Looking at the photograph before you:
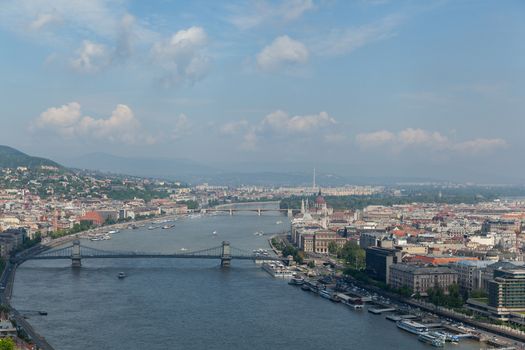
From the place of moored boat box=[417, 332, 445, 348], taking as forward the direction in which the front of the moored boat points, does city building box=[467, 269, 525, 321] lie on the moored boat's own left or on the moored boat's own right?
on the moored boat's own right

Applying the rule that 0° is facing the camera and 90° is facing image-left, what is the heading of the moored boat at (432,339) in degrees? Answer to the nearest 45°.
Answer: approximately 135°

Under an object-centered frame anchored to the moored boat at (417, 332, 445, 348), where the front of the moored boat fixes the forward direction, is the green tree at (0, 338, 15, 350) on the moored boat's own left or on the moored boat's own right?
on the moored boat's own left

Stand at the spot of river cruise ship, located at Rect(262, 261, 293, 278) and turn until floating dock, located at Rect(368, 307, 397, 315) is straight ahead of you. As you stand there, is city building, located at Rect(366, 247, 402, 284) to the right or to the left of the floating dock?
left

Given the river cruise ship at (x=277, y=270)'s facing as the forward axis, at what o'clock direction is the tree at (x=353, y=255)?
The tree is roughly at 3 o'clock from the river cruise ship.

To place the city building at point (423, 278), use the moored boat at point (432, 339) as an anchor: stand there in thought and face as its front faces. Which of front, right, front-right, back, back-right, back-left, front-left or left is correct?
front-right

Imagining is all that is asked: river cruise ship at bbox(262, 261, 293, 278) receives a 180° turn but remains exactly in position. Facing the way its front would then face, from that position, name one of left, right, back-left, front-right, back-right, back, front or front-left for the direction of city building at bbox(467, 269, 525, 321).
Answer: front
